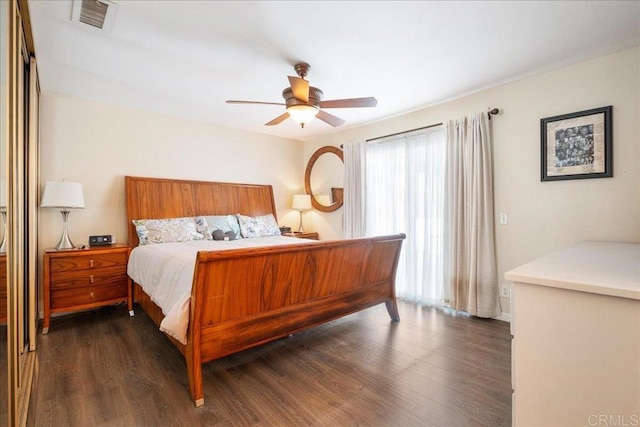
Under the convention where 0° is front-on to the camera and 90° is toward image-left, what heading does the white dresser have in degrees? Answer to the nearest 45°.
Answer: approximately 135°

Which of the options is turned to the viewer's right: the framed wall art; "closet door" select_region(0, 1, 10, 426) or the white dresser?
the closet door

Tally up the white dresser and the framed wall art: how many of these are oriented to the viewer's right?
0

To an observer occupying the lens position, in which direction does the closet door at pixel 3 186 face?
facing to the right of the viewer

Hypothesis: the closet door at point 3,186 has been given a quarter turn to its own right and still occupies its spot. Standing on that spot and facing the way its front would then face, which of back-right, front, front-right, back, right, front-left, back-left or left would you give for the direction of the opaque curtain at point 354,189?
left

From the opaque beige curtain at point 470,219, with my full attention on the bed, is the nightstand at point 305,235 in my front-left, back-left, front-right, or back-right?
front-right

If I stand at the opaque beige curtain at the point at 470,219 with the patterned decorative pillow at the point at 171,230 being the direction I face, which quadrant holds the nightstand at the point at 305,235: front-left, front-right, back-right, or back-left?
front-right

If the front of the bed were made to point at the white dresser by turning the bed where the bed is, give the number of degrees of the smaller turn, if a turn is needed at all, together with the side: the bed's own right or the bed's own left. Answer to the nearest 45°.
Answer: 0° — it already faces it

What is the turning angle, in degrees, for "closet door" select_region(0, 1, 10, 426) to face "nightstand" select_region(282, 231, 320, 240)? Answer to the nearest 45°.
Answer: approximately 45° to its left

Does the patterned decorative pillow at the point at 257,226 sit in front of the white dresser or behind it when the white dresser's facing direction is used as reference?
in front

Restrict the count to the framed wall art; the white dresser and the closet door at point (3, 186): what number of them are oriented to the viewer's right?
1

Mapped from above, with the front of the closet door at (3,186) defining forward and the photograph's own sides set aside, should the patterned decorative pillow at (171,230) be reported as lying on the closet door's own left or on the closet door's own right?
on the closet door's own left

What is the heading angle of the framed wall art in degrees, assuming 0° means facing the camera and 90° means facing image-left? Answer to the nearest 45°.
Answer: approximately 45°

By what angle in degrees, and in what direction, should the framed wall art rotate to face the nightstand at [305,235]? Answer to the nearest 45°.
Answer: approximately 45° to its right

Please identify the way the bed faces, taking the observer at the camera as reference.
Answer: facing the viewer and to the right of the viewer

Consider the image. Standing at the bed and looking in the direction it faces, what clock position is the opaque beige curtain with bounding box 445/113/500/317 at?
The opaque beige curtain is roughly at 10 o'clock from the bed.

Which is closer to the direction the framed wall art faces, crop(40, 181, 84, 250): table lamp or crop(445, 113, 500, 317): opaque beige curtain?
the table lamp
